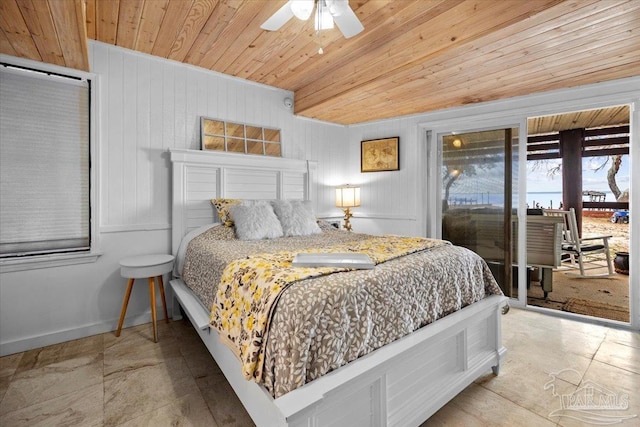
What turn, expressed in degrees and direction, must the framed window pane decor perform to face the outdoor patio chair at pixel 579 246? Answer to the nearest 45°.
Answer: approximately 45° to its left

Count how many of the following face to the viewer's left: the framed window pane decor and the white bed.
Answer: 0

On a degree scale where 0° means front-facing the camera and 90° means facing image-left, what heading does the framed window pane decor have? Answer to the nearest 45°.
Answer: approximately 315°

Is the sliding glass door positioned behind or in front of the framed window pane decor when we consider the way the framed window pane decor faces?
in front

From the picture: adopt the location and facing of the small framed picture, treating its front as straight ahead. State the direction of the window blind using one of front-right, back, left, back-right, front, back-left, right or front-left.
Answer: front

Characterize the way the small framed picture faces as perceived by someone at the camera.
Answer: facing the viewer and to the left of the viewer

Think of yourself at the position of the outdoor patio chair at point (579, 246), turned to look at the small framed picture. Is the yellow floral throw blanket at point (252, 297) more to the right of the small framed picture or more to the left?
left

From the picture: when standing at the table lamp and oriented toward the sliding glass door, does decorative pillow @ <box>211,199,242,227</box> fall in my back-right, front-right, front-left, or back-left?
back-right

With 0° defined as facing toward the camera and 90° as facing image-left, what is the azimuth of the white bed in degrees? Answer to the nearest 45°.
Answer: approximately 315°

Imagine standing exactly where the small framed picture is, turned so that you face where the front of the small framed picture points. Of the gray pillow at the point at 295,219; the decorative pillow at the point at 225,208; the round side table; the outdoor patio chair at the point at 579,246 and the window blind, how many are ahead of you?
4
